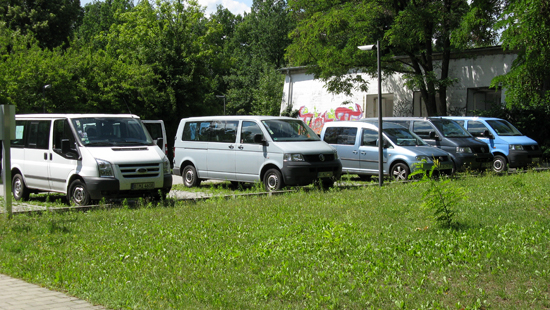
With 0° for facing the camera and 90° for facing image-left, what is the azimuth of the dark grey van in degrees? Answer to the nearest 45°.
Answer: approximately 315°

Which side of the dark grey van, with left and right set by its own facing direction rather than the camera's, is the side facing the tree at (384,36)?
back

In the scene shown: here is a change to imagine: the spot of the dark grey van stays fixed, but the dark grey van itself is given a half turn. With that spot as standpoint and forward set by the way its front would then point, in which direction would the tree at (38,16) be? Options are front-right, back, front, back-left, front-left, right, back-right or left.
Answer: front

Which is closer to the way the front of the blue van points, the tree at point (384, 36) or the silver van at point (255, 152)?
the silver van

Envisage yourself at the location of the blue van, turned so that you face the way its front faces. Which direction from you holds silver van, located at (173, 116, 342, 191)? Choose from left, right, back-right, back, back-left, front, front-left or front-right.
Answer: right

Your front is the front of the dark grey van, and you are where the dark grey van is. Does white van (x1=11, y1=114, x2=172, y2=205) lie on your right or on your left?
on your right

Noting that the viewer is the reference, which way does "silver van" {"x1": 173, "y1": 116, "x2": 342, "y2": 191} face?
facing the viewer and to the right of the viewer

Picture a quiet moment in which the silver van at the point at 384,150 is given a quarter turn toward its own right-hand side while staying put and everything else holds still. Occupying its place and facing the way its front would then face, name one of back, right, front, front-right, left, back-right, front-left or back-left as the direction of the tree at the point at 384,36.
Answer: back-right

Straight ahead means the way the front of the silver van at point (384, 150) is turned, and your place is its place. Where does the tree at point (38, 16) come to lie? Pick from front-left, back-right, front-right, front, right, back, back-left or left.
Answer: back
